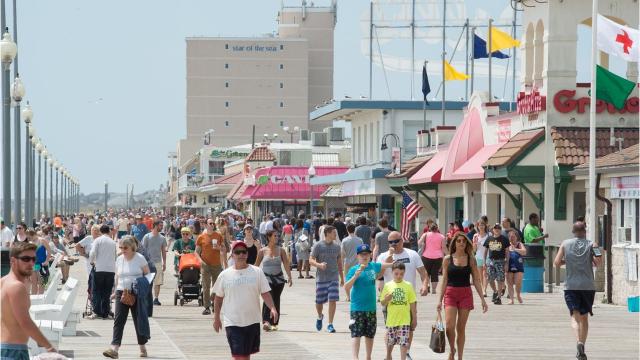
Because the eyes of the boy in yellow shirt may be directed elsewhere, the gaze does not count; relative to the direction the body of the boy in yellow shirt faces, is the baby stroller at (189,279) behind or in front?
behind

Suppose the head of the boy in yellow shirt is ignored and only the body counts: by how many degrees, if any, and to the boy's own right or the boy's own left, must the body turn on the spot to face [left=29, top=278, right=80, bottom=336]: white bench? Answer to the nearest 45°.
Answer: approximately 90° to the boy's own right

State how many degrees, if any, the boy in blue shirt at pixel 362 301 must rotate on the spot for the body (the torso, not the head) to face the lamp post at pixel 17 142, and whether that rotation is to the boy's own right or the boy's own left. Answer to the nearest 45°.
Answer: approximately 135° to the boy's own right

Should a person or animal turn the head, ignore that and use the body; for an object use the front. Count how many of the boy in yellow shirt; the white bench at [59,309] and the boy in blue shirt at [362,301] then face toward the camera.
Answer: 2

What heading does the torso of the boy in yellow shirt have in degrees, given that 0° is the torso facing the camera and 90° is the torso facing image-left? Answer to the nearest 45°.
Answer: approximately 0°

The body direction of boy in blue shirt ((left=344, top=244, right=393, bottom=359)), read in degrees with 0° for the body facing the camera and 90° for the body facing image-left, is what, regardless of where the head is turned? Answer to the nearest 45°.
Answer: approximately 0°

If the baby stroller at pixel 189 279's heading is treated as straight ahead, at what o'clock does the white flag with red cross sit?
The white flag with red cross is roughly at 9 o'clock from the baby stroller.

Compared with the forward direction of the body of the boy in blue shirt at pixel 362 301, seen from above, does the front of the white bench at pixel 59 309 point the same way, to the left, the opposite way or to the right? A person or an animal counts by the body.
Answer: to the right

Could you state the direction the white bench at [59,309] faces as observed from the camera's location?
facing to the left of the viewer

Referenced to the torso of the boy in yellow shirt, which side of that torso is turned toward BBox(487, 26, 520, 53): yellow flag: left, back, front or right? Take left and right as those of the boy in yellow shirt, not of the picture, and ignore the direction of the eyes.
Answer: back
